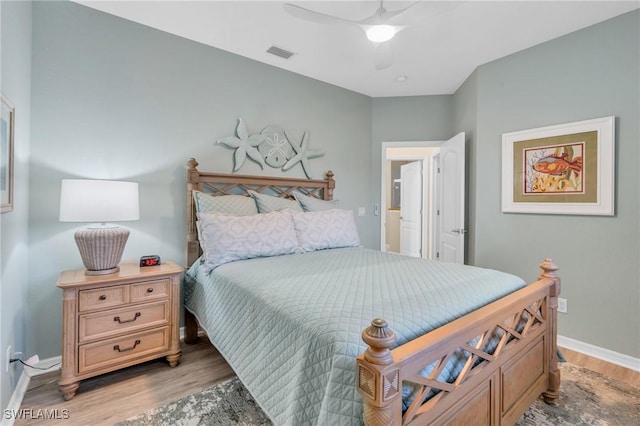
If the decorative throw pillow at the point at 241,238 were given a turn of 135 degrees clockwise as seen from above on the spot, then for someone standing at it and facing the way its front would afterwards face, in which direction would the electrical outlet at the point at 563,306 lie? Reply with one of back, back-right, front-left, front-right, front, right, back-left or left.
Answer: back

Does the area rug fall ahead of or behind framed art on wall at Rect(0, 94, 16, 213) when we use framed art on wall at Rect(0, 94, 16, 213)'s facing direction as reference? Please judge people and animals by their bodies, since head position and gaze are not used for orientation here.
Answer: ahead

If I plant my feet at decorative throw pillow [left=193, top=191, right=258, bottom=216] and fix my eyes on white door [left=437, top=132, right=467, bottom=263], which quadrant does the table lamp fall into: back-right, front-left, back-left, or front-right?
back-right

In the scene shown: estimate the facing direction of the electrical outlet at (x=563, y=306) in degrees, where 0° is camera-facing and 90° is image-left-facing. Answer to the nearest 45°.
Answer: approximately 45°

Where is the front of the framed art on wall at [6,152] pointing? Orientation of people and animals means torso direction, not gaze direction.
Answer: to the viewer's right

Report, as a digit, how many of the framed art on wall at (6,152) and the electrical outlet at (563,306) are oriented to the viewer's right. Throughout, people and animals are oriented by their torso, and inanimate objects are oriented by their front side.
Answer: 1

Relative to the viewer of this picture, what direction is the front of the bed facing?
facing the viewer and to the right of the viewer

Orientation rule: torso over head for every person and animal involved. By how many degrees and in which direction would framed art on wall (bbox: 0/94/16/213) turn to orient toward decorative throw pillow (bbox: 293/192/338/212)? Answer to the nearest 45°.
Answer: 0° — it already faces it

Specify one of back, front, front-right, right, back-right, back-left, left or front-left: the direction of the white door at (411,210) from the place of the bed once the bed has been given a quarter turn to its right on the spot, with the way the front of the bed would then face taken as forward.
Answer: back-right

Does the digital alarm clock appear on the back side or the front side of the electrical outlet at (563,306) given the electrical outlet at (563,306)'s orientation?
on the front side

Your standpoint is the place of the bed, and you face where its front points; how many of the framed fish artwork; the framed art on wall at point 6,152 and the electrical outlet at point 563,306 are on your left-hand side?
2

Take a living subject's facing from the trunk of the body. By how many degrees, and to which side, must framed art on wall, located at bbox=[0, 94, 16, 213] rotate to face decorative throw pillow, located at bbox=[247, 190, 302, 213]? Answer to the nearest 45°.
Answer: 0° — it already faces it

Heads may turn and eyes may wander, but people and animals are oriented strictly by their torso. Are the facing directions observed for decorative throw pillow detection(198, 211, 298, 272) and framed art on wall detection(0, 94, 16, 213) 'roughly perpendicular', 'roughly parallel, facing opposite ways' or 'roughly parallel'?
roughly perpendicular

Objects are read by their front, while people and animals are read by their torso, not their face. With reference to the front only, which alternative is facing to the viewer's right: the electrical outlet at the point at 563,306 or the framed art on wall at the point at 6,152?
the framed art on wall
